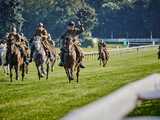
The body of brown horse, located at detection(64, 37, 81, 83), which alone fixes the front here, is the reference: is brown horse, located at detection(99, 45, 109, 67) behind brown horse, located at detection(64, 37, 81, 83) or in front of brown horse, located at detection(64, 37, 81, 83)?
behind

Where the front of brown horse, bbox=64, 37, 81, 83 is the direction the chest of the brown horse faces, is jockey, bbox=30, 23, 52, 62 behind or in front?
behind

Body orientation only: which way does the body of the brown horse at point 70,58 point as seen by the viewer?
toward the camera

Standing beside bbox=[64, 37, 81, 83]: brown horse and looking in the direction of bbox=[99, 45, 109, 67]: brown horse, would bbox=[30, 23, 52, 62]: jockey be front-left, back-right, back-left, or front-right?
front-left

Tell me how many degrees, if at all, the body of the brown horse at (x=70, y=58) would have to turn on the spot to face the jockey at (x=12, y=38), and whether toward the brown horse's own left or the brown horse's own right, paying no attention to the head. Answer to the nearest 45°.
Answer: approximately 135° to the brown horse's own right
